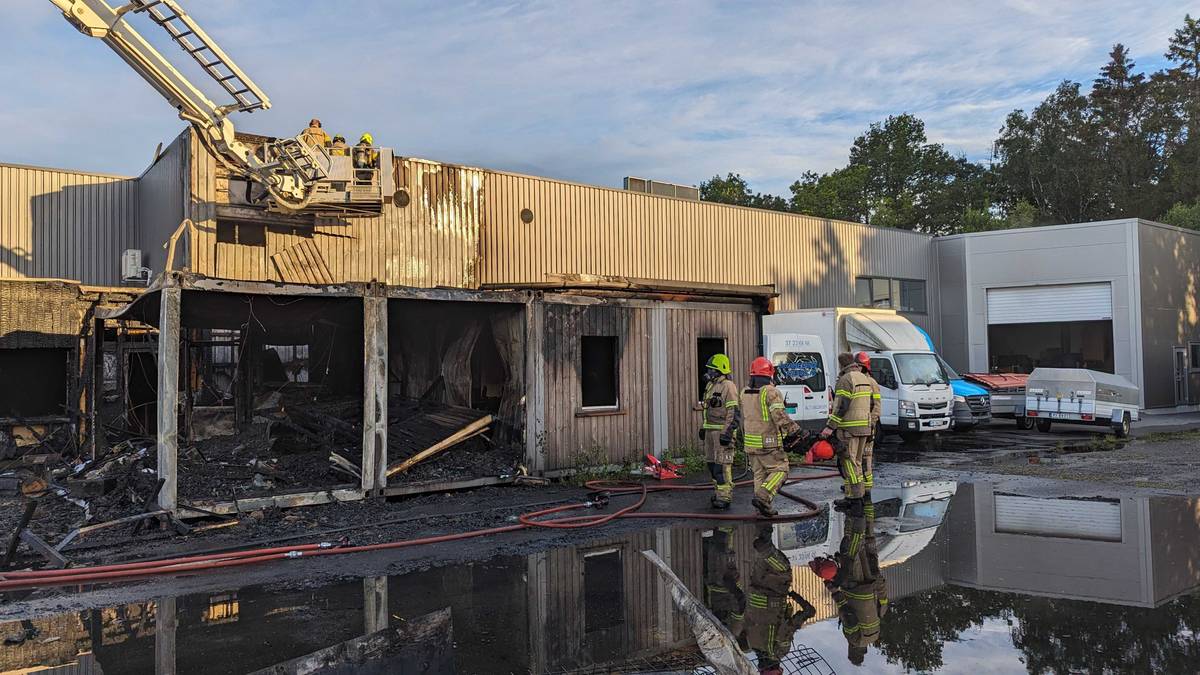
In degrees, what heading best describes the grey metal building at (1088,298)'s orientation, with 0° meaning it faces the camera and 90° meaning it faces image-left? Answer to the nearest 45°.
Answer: approximately 45°

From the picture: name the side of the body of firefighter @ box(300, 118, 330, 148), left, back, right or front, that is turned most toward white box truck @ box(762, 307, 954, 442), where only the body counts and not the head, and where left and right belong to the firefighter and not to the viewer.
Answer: right

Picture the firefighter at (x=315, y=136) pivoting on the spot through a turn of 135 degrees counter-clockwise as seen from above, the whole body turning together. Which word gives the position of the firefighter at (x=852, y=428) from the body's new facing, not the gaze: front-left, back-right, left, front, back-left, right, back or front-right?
left

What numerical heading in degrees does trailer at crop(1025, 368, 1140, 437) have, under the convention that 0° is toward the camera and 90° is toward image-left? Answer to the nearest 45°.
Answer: approximately 225°

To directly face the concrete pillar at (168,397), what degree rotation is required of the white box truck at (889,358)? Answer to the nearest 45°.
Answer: approximately 90° to its right

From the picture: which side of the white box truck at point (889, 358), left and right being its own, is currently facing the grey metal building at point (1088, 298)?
left

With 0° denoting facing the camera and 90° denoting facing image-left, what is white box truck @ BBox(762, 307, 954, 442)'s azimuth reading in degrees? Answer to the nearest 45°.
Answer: approximately 315°

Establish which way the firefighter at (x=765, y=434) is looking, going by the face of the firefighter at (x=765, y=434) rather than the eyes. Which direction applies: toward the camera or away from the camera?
away from the camera

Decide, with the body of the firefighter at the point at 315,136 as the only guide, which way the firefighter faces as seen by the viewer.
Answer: away from the camera

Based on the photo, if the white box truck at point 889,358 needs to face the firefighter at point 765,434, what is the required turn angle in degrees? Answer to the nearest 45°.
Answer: approximately 45° to its right

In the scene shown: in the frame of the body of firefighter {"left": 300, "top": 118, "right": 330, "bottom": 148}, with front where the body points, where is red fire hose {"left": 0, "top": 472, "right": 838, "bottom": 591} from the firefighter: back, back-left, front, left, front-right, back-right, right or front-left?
back
